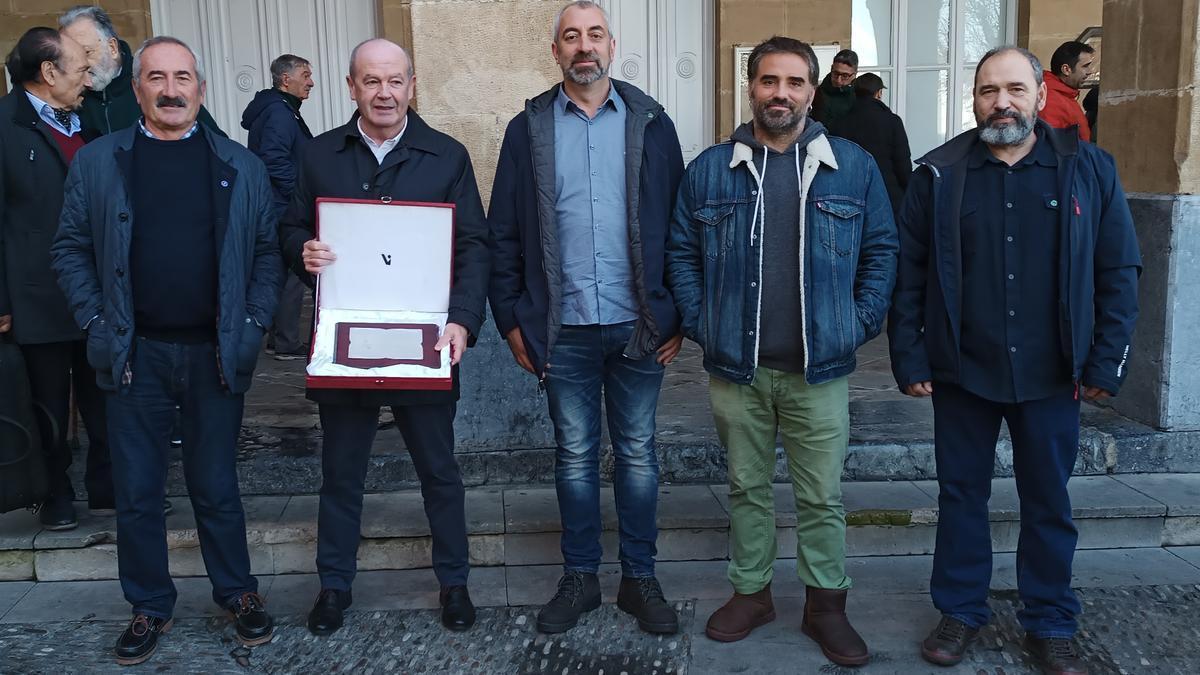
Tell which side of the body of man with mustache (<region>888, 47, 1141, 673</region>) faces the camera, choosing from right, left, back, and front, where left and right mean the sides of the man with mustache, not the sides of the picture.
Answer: front

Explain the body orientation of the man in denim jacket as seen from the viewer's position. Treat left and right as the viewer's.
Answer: facing the viewer

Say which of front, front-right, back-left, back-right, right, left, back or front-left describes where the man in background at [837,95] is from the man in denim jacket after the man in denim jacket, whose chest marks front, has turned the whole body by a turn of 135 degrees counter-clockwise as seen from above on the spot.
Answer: front-left

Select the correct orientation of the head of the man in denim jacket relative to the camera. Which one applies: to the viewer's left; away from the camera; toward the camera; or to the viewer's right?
toward the camera

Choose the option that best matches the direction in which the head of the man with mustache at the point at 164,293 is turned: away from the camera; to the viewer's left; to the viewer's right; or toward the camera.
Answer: toward the camera

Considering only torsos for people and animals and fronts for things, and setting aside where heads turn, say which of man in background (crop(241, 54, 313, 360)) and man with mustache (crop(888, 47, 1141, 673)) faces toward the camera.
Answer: the man with mustache

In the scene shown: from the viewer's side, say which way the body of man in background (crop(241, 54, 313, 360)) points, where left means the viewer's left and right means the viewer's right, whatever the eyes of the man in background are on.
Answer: facing to the right of the viewer

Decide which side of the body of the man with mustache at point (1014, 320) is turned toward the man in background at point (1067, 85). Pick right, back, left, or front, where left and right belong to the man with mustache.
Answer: back
